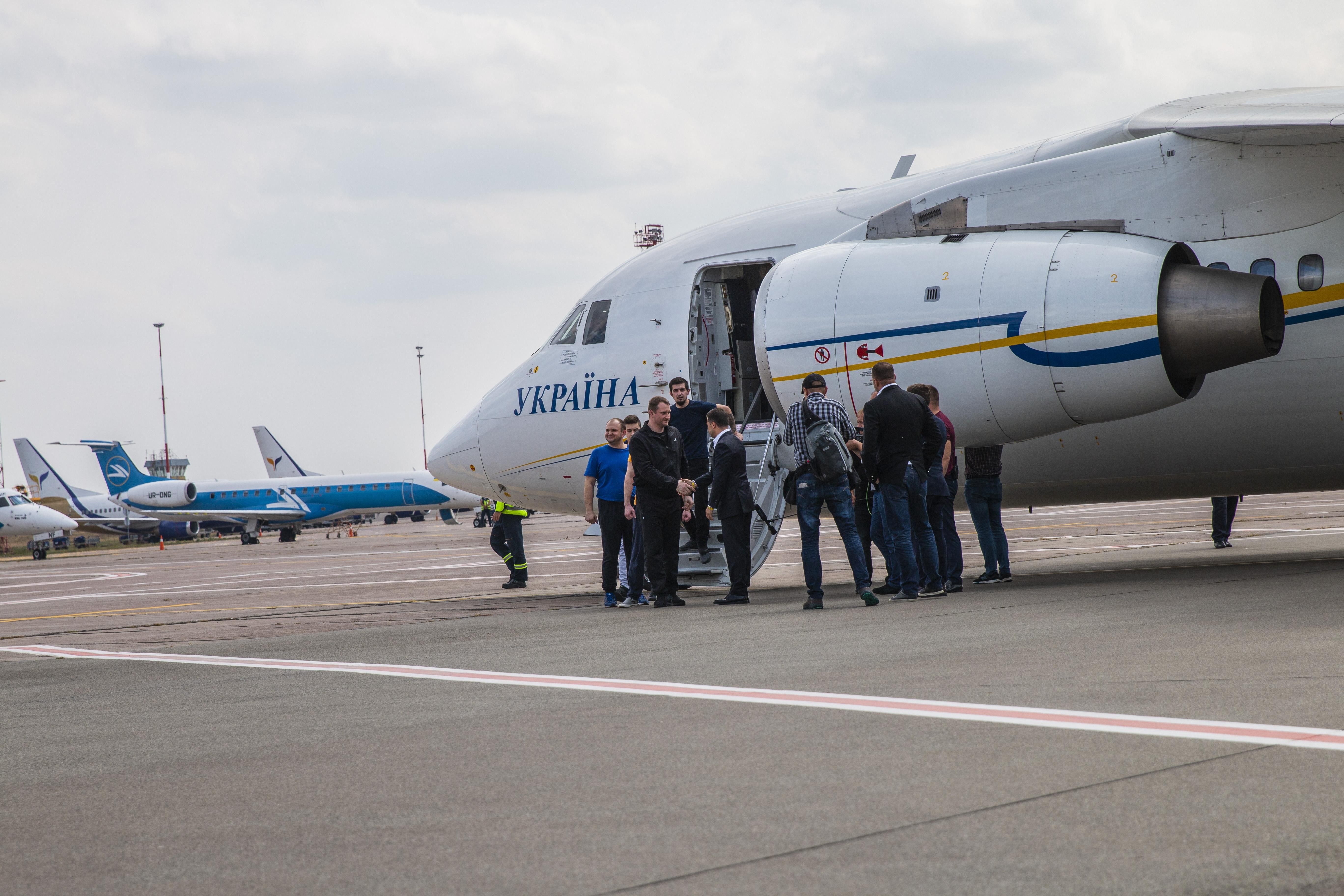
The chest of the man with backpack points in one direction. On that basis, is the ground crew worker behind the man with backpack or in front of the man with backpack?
in front

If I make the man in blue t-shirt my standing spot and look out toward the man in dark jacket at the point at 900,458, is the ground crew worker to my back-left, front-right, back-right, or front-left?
back-left

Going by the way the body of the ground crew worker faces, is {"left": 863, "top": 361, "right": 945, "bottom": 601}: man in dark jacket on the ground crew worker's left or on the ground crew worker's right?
on the ground crew worker's left

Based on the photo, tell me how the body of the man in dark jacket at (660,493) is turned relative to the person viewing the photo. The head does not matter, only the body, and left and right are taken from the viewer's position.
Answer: facing the viewer and to the right of the viewer

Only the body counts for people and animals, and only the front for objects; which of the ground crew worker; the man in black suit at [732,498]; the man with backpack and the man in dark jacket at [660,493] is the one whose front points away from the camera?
the man with backpack

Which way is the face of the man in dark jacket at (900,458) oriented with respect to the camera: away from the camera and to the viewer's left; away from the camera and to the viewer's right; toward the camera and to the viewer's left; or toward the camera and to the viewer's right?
away from the camera and to the viewer's left

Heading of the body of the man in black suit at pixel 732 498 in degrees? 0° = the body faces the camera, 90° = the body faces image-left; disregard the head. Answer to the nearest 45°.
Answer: approximately 90°

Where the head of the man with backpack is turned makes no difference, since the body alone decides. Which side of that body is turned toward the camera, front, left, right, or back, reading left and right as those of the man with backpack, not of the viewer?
back

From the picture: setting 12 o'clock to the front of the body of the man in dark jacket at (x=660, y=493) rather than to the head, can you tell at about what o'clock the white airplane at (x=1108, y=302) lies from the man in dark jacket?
The white airplane is roughly at 11 o'clock from the man in dark jacket.

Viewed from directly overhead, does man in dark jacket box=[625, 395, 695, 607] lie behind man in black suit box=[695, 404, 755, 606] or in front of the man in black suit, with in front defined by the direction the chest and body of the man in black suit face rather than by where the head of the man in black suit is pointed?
in front

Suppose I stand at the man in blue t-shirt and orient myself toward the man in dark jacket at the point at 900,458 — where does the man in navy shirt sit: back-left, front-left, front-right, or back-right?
front-left

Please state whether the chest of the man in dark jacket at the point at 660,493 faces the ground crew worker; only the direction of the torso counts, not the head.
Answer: no

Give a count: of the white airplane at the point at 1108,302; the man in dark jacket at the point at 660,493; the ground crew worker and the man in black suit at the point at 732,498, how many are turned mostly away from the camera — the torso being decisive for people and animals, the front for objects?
0

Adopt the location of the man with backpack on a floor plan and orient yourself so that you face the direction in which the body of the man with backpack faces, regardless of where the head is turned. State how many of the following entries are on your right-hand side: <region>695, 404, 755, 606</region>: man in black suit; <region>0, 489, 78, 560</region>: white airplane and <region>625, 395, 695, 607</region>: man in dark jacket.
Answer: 0

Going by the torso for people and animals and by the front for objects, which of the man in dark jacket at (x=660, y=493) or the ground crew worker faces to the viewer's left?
the ground crew worker

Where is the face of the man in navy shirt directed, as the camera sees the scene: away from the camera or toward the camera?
toward the camera

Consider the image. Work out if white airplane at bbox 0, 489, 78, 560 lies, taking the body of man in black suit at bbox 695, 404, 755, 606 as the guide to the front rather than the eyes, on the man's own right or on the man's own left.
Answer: on the man's own right

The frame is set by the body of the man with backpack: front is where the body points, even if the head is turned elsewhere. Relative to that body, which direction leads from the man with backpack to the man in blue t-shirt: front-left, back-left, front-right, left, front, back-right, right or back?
front-left

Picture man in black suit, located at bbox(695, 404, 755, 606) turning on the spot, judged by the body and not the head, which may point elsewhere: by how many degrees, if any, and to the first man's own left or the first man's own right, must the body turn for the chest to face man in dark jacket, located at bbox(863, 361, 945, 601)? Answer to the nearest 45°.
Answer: approximately 135° to the first man's own left

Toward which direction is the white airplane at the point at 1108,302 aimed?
to the viewer's left
